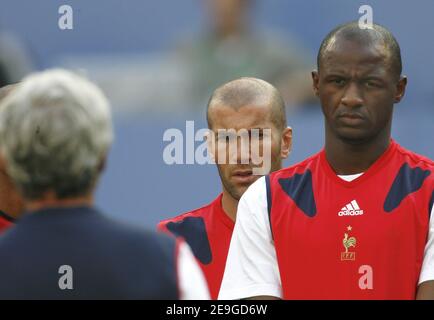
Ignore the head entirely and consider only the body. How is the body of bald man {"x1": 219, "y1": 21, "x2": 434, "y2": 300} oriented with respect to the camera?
toward the camera

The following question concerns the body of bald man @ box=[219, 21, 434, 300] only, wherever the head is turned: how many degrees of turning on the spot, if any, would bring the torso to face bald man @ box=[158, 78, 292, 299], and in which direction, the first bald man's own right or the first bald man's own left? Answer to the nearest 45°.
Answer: approximately 135° to the first bald man's own right

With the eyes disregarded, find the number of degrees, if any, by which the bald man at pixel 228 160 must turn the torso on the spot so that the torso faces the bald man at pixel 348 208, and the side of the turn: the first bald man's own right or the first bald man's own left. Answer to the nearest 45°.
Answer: approximately 45° to the first bald man's own left

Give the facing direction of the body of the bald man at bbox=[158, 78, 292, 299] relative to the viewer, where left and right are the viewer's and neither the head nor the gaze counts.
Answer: facing the viewer

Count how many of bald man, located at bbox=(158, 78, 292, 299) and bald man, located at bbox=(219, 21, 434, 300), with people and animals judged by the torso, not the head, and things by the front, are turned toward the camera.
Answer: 2

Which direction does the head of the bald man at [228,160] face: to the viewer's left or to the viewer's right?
to the viewer's left
